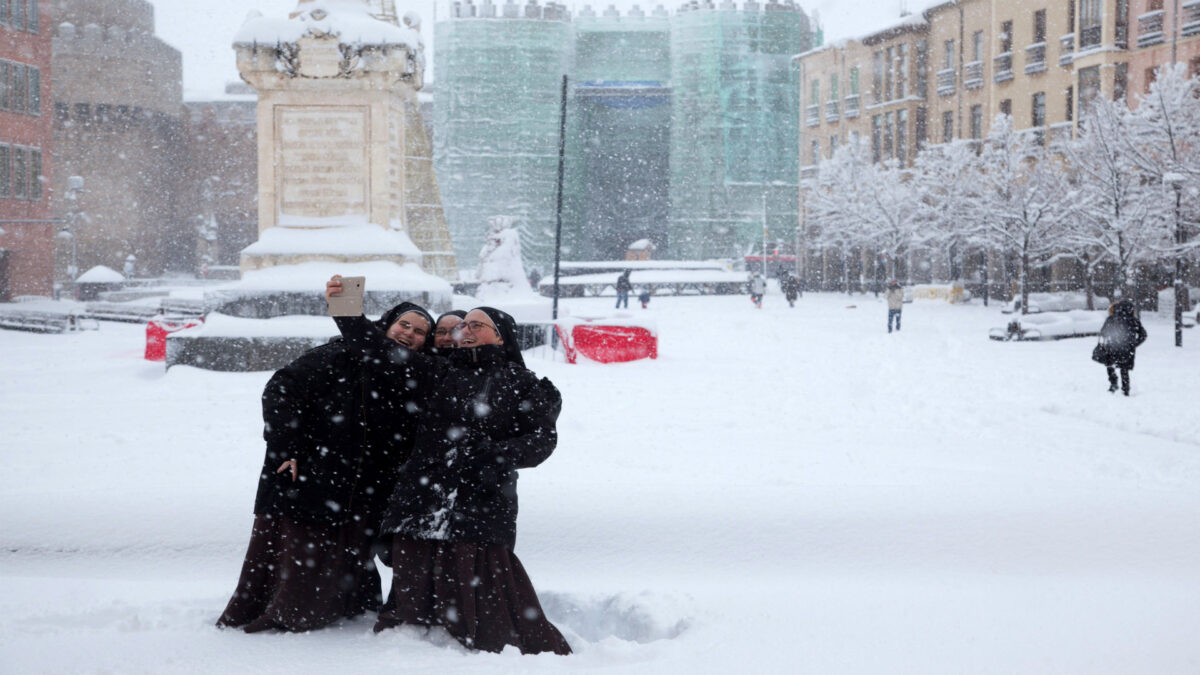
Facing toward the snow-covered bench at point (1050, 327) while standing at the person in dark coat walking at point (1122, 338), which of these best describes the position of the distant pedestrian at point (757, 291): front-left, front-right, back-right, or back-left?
front-left

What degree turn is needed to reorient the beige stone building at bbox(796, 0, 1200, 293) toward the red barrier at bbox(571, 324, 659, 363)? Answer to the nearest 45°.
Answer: approximately 45° to its left

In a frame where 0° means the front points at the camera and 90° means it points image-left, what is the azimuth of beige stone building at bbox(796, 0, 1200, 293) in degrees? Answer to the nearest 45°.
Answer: approximately 45°

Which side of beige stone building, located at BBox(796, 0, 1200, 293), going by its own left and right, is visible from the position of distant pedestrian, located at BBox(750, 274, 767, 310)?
front

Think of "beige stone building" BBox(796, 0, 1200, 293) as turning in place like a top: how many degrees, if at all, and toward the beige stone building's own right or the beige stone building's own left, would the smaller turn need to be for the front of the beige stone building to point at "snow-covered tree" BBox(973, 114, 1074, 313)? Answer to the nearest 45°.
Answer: approximately 45° to the beige stone building's own left

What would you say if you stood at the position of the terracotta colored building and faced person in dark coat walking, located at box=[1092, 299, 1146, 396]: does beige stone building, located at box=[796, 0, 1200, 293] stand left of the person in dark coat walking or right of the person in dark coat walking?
left

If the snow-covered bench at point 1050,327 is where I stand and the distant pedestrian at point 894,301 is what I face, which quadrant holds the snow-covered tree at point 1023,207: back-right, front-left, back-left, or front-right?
front-right

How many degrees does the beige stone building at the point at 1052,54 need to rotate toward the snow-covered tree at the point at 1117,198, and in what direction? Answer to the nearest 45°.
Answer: approximately 45° to its left

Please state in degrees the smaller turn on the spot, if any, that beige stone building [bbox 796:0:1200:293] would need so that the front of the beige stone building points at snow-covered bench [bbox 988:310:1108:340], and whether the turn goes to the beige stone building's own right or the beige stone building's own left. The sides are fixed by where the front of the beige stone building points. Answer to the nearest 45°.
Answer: approximately 45° to the beige stone building's own left
